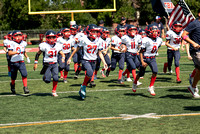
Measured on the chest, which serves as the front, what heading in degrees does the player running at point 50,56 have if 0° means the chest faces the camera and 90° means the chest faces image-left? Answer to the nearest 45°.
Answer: approximately 0°

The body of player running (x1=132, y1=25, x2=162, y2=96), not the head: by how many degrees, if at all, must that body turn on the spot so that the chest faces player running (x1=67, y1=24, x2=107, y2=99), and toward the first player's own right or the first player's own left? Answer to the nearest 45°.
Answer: approximately 135° to the first player's own right

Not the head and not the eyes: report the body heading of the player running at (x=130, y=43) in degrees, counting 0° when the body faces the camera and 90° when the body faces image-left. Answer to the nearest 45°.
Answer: approximately 0°

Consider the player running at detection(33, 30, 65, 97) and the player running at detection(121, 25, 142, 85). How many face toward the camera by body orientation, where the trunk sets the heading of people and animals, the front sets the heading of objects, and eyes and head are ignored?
2

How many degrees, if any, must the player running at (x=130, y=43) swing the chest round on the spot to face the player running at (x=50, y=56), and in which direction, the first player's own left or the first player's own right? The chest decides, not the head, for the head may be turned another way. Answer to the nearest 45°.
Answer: approximately 45° to the first player's own right

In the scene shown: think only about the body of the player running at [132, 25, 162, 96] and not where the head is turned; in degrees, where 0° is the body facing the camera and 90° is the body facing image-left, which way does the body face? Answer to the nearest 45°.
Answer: approximately 315°

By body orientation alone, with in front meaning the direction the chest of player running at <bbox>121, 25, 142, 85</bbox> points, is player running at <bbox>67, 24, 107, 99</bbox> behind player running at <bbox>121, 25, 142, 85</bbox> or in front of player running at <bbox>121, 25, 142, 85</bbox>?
in front
